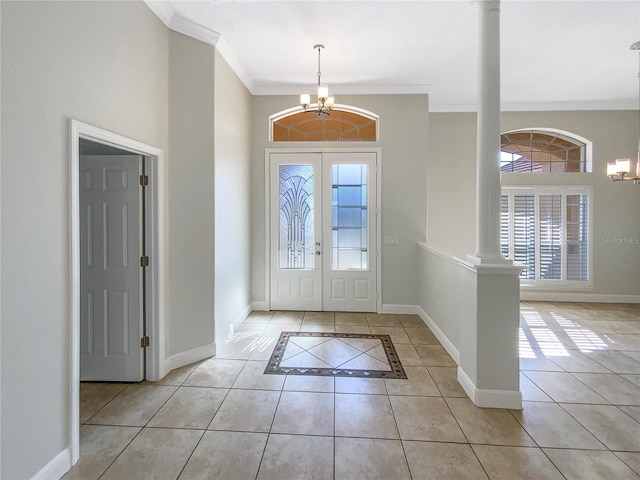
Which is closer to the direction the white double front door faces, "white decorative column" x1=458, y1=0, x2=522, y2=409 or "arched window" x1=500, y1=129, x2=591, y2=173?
the white decorative column

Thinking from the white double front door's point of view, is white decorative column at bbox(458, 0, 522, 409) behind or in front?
in front

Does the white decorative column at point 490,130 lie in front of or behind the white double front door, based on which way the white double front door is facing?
in front

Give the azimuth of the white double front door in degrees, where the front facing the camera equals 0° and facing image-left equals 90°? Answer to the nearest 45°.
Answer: approximately 0°

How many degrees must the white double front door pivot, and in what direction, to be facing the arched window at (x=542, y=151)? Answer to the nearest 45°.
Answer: approximately 90° to its left
